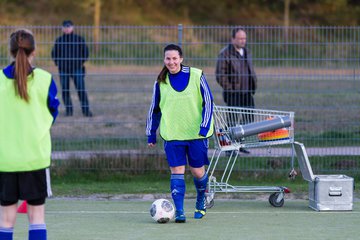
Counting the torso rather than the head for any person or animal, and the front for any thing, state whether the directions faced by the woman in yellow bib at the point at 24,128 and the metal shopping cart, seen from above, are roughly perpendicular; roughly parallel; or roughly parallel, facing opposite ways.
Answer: roughly perpendicular

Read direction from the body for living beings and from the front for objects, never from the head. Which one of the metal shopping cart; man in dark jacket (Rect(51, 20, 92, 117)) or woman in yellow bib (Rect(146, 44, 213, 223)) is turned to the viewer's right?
the metal shopping cart

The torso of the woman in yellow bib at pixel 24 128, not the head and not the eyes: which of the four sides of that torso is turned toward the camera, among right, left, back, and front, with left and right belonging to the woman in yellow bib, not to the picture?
back

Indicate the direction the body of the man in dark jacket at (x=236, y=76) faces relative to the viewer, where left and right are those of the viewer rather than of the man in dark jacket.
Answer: facing the viewer and to the right of the viewer

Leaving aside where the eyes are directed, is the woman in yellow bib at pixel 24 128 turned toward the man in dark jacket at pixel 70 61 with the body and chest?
yes

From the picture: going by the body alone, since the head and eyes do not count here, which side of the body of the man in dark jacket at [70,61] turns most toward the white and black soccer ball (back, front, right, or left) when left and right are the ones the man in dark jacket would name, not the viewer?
front

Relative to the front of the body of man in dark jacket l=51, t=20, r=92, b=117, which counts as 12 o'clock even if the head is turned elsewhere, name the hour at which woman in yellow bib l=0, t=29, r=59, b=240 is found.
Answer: The woman in yellow bib is roughly at 12 o'clock from the man in dark jacket.

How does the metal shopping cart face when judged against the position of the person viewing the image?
facing to the right of the viewer

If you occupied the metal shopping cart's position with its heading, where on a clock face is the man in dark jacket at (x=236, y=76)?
The man in dark jacket is roughly at 9 o'clock from the metal shopping cart.

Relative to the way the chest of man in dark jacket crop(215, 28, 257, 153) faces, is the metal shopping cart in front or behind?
in front

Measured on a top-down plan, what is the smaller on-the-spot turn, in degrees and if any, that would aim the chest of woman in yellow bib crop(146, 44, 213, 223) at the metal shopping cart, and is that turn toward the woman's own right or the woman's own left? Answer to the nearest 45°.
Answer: approximately 135° to the woman's own left
